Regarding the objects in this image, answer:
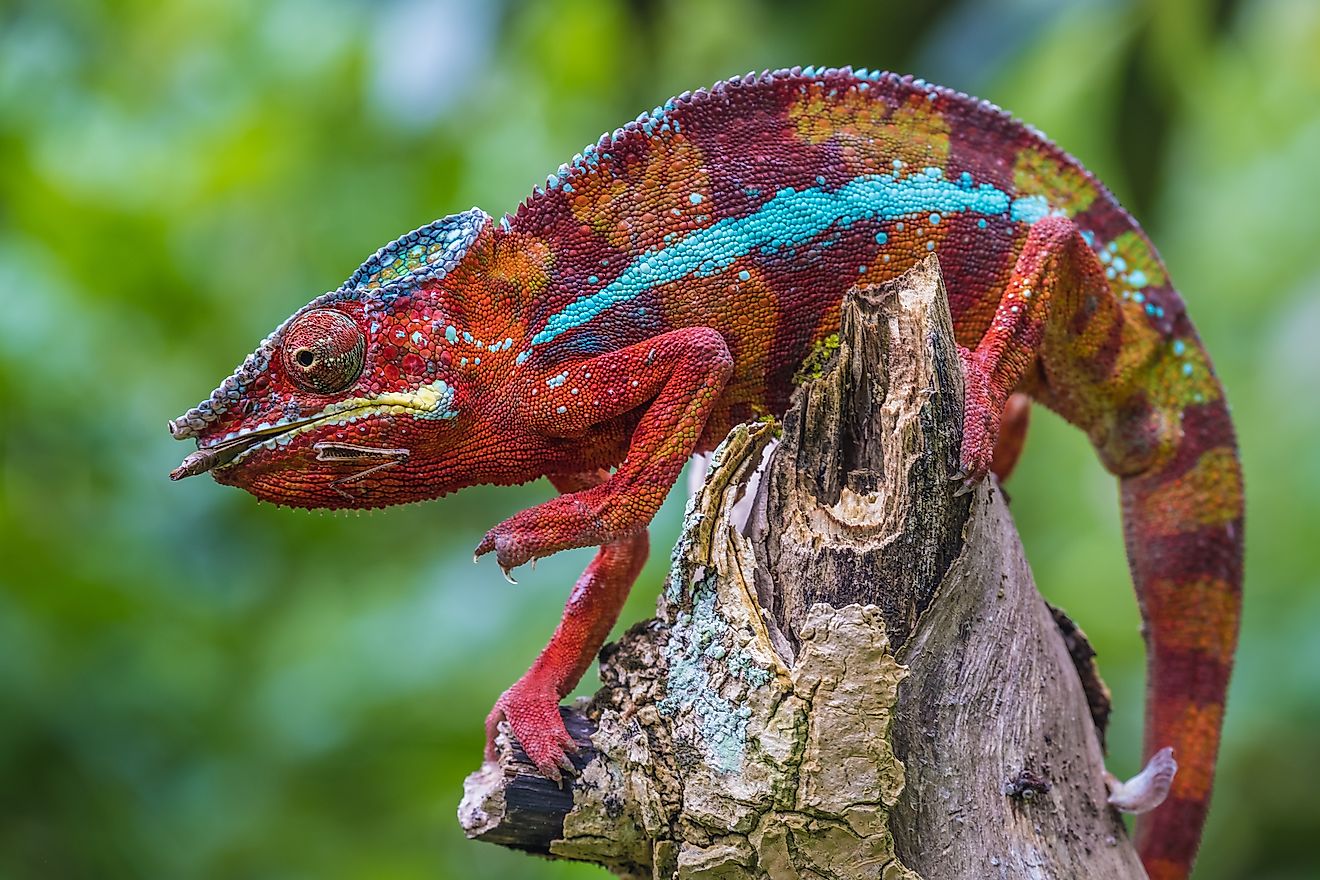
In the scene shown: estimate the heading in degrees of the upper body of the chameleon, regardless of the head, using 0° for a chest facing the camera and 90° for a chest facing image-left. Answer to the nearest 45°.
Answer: approximately 90°
